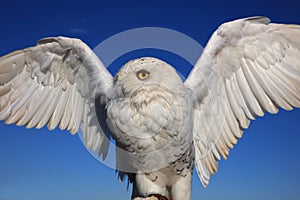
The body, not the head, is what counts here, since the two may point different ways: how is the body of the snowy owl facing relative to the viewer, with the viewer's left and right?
facing the viewer
